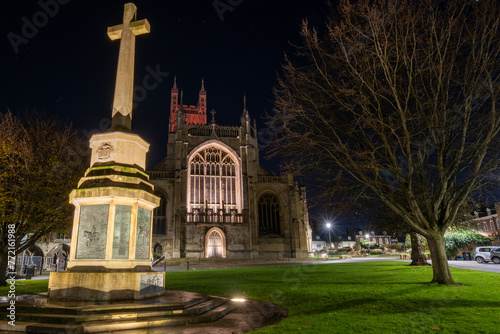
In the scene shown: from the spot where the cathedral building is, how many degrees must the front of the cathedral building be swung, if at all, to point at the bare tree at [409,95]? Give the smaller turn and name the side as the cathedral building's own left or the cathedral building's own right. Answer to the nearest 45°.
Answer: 0° — it already faces it

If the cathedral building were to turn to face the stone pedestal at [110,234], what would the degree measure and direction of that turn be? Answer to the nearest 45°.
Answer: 0° — it already faces it

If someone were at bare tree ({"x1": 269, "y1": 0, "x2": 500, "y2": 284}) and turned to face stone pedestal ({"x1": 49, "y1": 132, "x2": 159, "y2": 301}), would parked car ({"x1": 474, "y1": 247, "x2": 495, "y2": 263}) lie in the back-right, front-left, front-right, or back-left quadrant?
back-right

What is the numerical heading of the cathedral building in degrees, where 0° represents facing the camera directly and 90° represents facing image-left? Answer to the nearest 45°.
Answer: approximately 0°

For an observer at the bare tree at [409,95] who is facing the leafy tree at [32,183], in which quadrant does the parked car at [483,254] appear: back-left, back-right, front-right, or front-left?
back-right

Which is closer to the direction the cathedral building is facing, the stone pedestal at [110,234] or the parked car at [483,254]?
the stone pedestal

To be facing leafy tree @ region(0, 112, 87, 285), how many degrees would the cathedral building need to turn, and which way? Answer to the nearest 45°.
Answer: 0° — it already faces it

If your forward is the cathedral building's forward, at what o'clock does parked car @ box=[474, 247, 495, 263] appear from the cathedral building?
The parked car is roughly at 10 o'clock from the cathedral building.

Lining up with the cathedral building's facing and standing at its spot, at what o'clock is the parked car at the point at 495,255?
The parked car is roughly at 10 o'clock from the cathedral building.

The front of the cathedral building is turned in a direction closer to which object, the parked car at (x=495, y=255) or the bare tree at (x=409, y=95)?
the bare tree
